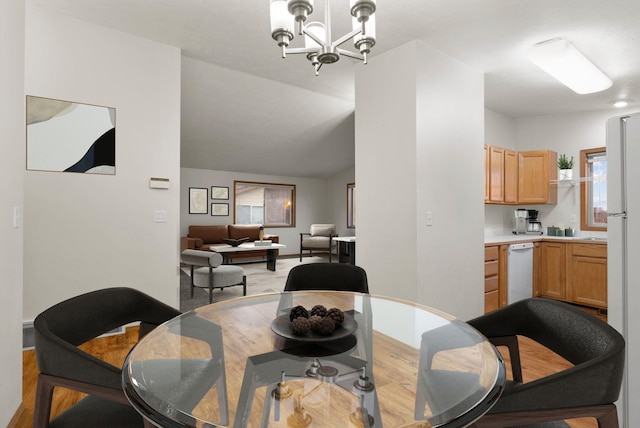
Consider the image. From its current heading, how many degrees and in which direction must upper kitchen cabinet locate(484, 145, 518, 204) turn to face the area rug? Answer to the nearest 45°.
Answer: approximately 135° to its right

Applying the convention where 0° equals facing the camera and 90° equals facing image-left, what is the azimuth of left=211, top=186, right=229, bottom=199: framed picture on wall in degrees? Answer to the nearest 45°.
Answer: approximately 0°

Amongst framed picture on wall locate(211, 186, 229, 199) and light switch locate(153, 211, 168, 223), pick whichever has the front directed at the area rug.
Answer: the framed picture on wall

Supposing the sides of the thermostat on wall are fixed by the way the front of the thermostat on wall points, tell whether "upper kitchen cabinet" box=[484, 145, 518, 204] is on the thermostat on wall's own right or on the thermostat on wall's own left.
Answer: on the thermostat on wall's own left

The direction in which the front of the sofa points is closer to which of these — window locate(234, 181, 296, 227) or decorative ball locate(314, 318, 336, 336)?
the decorative ball

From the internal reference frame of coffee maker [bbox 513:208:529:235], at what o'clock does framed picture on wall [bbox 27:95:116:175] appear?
The framed picture on wall is roughly at 1 o'clock from the coffee maker.
